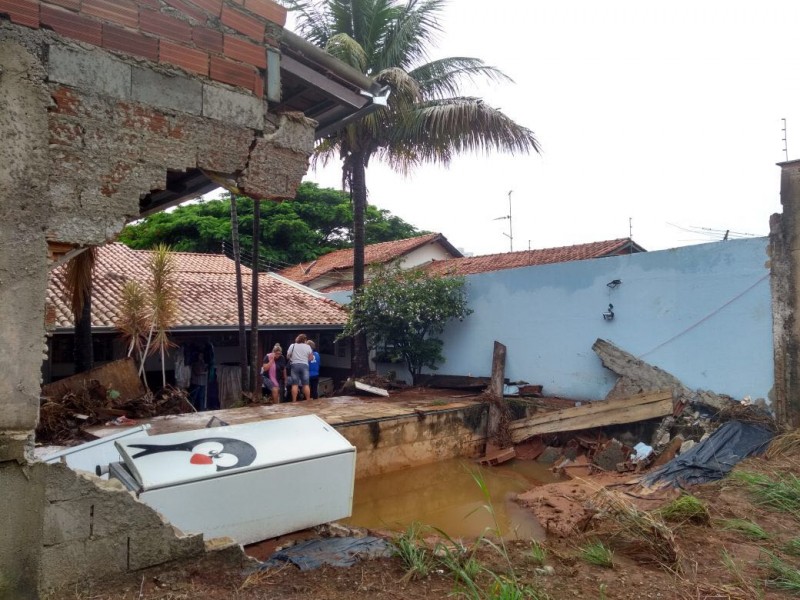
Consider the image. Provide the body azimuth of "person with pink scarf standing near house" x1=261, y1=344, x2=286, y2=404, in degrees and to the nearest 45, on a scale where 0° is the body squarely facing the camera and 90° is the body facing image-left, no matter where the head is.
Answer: approximately 0°

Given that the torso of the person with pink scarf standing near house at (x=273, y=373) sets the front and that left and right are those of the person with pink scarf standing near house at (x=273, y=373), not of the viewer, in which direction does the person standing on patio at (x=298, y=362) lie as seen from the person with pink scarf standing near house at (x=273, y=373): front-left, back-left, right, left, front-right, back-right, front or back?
left

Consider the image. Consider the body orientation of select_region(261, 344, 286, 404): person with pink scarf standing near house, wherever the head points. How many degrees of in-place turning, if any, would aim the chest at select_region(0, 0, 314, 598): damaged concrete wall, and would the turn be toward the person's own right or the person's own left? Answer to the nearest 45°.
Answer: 0° — they already face it

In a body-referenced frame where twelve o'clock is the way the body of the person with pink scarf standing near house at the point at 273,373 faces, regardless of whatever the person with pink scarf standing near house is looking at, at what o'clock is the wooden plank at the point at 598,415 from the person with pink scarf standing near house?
The wooden plank is roughly at 10 o'clock from the person with pink scarf standing near house.

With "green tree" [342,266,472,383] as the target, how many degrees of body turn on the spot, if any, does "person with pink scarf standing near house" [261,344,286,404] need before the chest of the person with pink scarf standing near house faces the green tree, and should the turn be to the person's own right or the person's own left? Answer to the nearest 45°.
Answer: approximately 90° to the person's own left

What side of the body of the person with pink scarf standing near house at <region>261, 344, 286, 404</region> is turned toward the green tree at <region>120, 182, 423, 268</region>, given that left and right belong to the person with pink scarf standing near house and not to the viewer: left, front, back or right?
back

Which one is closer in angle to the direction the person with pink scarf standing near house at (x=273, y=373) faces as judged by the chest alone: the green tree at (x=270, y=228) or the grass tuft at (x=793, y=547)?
the grass tuft

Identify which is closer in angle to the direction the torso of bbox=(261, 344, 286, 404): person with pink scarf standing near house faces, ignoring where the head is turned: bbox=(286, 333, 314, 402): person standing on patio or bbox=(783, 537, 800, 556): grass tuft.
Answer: the grass tuft

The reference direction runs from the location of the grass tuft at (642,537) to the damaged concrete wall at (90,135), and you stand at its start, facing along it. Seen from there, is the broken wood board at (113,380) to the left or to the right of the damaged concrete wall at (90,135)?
right

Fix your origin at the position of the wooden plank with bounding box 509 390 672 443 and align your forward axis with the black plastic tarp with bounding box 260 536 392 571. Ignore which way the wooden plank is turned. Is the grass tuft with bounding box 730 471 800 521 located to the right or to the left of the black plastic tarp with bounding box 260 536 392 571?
left

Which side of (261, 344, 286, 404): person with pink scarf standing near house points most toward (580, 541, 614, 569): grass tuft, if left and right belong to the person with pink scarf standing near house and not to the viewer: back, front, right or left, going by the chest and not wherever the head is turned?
front

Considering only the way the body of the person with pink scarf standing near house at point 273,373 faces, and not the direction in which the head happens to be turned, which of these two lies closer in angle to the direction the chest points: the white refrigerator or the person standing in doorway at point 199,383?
the white refrigerator

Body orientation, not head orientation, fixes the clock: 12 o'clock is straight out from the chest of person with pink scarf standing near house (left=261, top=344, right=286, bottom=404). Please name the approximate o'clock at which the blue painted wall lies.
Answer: The blue painted wall is roughly at 10 o'clock from the person with pink scarf standing near house.

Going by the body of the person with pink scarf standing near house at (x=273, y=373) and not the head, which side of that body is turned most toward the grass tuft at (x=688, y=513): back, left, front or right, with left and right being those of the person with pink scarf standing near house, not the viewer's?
front
